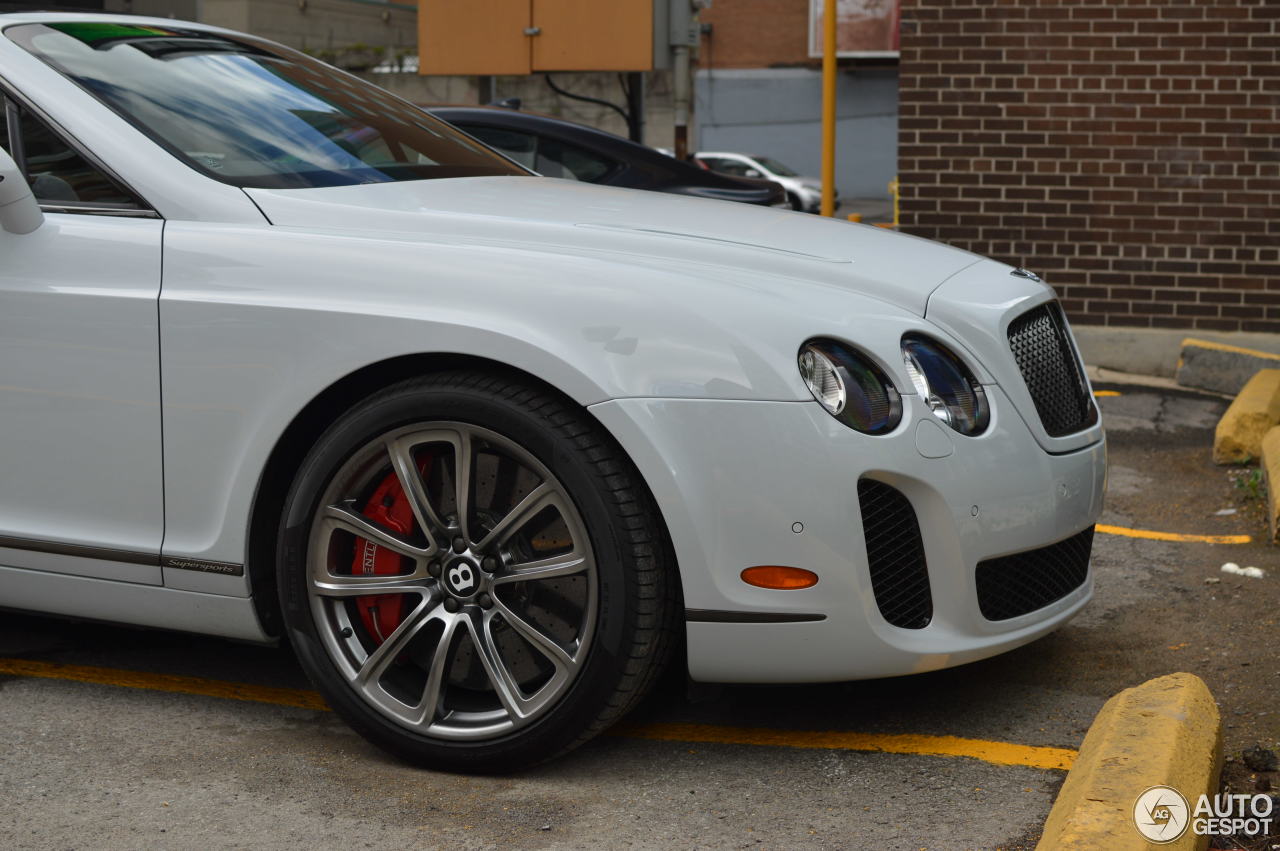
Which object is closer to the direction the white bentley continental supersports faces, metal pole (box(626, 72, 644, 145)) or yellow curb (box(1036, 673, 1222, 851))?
the yellow curb

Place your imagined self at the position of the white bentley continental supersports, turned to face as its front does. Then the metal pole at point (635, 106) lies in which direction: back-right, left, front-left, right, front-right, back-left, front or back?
back-left

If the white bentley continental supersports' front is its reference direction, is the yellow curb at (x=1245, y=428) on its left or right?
on its left

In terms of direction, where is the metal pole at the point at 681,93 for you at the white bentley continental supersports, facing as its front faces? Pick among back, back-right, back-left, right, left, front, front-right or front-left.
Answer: back-left

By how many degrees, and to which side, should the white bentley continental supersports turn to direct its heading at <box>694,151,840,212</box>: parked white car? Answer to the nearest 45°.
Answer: approximately 135° to its left

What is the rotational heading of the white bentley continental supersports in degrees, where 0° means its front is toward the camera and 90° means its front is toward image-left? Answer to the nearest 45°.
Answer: approximately 315°
